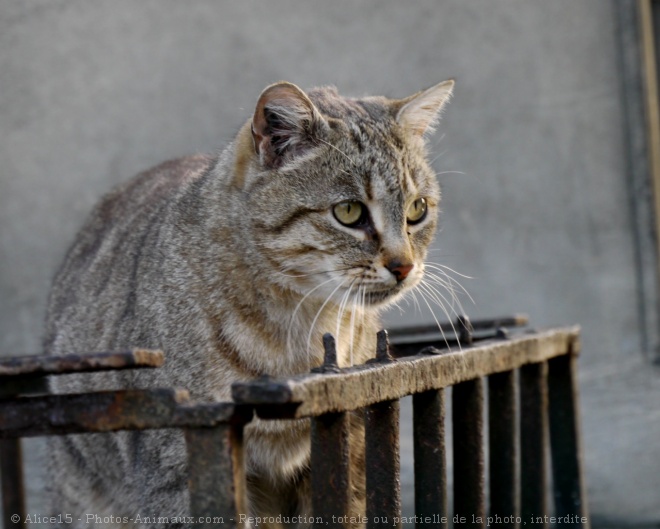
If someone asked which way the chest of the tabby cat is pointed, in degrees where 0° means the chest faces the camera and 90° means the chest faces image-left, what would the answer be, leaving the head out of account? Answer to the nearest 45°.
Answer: approximately 315°
